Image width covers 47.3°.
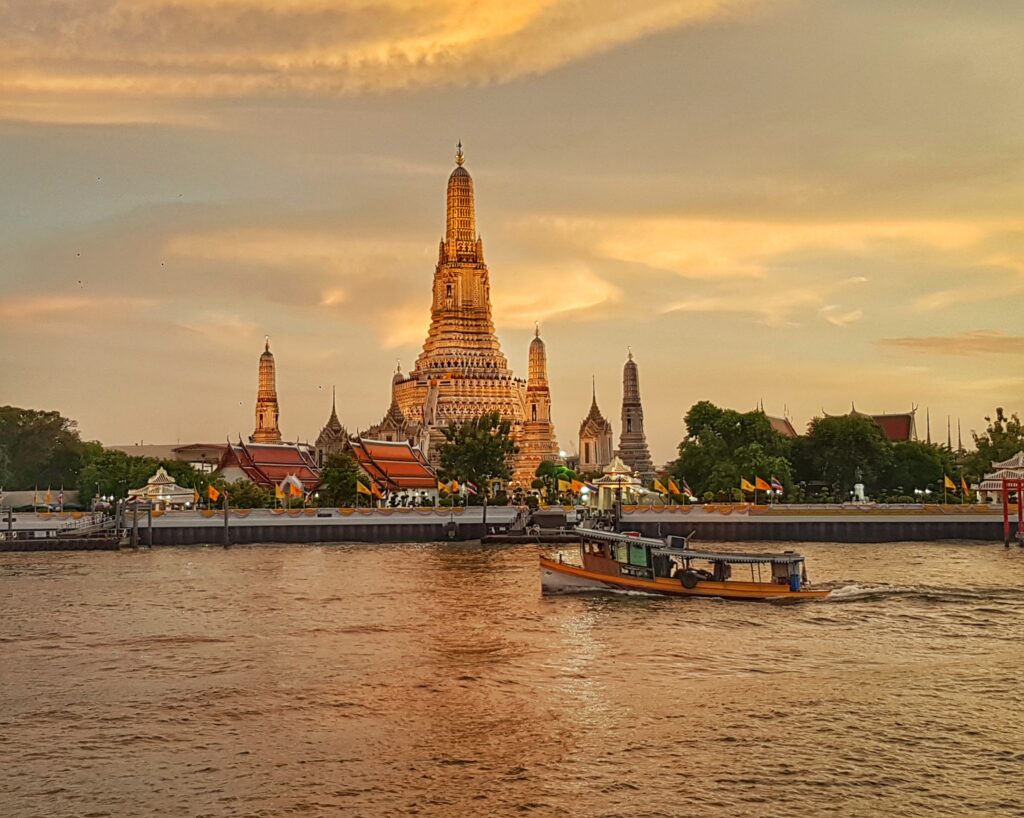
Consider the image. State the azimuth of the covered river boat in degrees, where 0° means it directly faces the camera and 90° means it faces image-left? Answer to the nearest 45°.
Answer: approximately 90°
